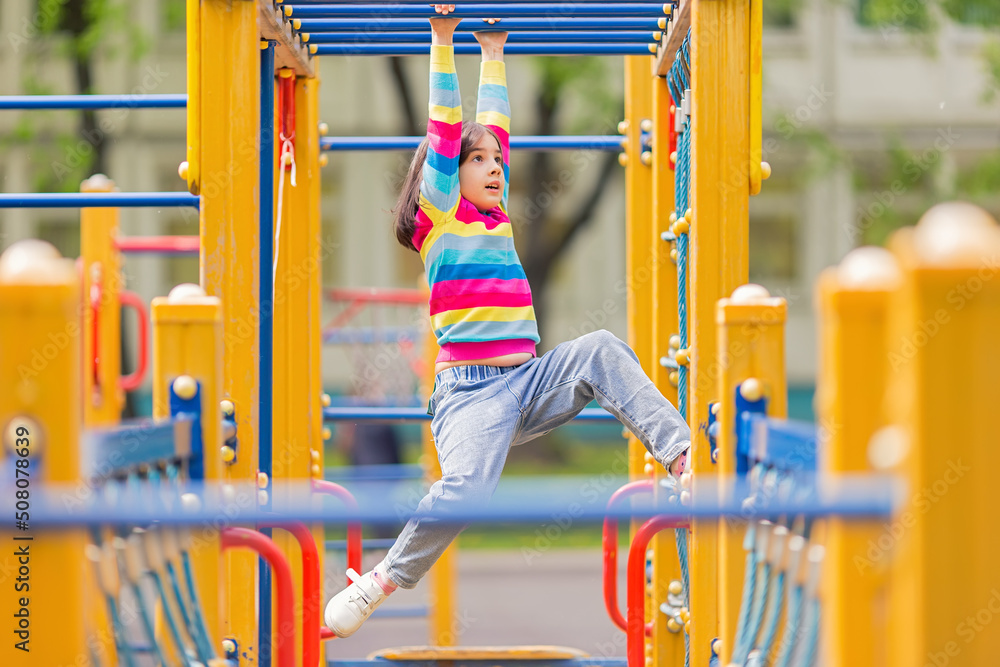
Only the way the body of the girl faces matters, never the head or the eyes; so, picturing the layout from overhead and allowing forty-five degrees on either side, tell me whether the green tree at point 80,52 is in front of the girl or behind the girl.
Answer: behind

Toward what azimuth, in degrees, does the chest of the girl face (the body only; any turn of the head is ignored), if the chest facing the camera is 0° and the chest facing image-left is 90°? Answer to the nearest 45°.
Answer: approximately 315°

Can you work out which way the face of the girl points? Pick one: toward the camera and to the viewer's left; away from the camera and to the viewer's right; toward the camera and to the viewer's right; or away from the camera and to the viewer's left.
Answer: toward the camera and to the viewer's right
